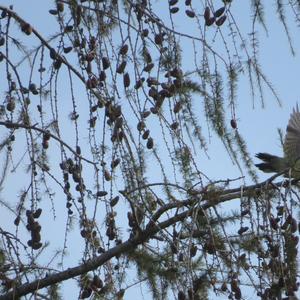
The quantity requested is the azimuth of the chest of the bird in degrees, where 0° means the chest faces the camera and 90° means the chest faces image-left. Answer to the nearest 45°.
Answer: approximately 270°
